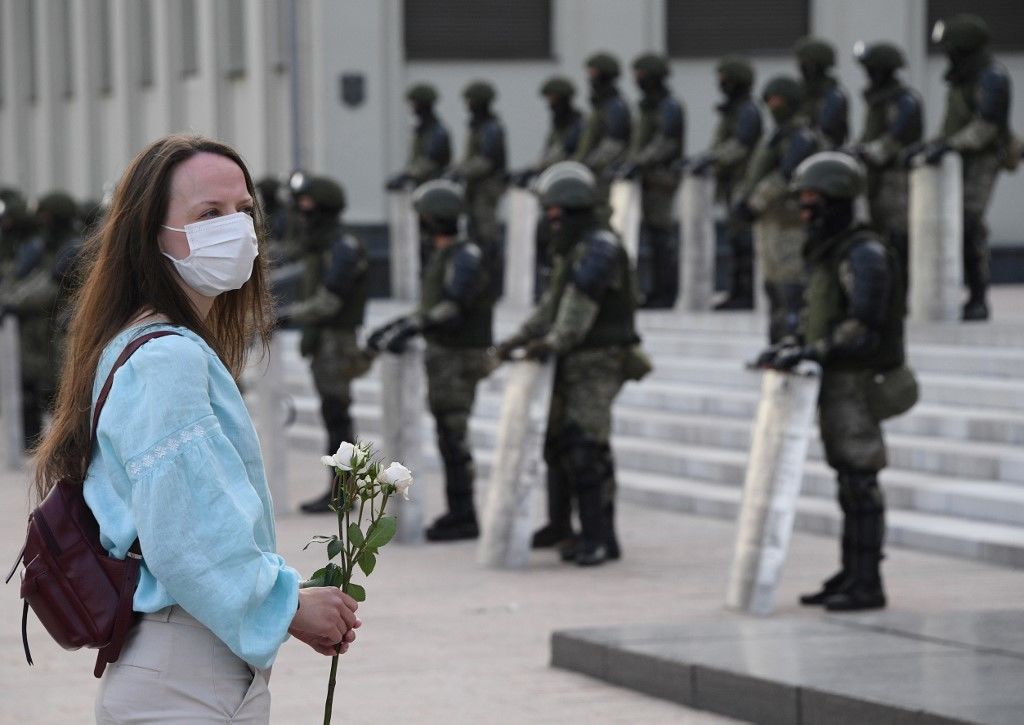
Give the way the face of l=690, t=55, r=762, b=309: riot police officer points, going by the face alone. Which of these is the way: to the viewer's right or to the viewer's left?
to the viewer's left

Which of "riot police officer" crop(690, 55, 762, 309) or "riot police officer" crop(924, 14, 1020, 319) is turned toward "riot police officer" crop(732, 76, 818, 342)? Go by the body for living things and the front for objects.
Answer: "riot police officer" crop(924, 14, 1020, 319)

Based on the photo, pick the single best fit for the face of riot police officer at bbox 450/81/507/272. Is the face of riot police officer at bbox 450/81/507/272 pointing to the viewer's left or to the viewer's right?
to the viewer's left

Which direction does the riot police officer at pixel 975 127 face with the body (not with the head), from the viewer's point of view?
to the viewer's left

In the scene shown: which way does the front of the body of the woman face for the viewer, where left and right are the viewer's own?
facing to the right of the viewer

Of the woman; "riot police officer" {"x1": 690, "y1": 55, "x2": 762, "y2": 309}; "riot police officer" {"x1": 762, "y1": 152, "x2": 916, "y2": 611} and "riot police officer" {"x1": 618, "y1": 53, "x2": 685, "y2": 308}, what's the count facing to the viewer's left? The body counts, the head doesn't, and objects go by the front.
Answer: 3

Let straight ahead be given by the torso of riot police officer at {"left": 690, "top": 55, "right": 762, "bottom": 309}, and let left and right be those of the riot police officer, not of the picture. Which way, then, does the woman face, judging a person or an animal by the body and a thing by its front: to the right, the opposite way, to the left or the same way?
the opposite way

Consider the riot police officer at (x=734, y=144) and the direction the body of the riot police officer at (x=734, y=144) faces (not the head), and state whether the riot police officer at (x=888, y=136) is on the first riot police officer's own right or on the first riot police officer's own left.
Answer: on the first riot police officer's own left

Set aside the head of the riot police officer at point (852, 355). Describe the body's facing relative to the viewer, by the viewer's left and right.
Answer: facing to the left of the viewer

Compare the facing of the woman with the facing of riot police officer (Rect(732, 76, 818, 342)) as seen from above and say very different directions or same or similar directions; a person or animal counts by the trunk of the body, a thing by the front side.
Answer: very different directions

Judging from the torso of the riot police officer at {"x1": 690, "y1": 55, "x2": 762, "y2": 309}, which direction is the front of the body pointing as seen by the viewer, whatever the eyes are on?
to the viewer's left

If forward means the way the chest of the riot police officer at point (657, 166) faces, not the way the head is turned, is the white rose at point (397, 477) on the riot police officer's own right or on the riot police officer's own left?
on the riot police officer's own left

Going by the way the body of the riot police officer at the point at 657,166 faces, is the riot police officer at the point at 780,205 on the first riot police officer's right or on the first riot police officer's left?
on the first riot police officer's left

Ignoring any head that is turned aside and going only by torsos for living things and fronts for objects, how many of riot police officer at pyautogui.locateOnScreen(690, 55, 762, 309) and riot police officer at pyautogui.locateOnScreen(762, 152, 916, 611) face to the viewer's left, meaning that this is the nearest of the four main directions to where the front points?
2
